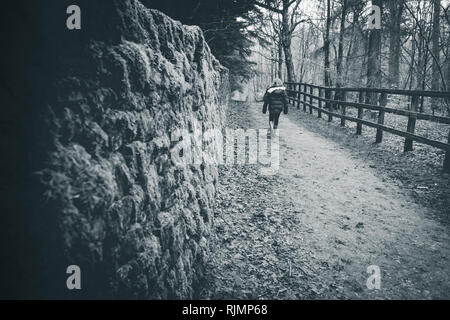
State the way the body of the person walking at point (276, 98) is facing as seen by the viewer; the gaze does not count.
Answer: away from the camera
